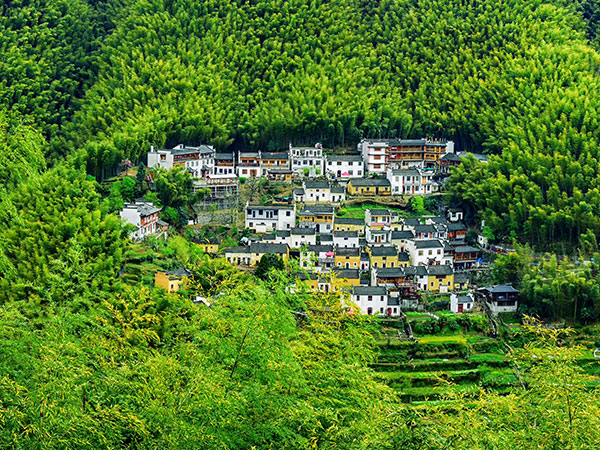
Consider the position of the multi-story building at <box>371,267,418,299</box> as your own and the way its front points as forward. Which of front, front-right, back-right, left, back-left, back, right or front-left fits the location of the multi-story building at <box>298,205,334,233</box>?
back-right

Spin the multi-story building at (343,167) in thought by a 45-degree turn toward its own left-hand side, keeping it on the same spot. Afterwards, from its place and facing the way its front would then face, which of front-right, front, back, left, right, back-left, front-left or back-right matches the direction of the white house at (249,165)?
back-right

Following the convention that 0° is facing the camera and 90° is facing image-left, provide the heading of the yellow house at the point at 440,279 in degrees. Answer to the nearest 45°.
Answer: approximately 0°

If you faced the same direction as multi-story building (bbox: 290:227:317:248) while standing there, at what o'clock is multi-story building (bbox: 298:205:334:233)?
multi-story building (bbox: 298:205:334:233) is roughly at 7 o'clock from multi-story building (bbox: 290:227:317:248).

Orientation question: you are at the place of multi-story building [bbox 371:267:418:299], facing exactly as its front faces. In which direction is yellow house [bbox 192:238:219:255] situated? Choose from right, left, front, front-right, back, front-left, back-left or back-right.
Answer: right

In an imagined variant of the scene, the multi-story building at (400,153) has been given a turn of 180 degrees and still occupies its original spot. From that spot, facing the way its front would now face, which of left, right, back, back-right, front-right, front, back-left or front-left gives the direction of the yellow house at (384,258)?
back

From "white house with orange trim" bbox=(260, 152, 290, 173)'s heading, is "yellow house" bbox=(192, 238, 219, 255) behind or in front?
in front

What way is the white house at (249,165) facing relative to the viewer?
toward the camera

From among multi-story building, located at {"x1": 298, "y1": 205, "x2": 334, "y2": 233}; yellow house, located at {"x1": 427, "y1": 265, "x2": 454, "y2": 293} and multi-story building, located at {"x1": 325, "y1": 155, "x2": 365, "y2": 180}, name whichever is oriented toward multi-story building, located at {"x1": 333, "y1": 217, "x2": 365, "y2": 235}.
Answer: multi-story building, located at {"x1": 325, "y1": 155, "x2": 365, "y2": 180}

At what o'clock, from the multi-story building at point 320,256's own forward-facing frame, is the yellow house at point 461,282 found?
The yellow house is roughly at 9 o'clock from the multi-story building.

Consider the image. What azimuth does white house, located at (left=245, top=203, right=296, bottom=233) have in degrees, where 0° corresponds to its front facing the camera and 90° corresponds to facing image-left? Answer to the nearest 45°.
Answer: approximately 0°

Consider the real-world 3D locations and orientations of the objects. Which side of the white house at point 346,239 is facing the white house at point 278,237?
right

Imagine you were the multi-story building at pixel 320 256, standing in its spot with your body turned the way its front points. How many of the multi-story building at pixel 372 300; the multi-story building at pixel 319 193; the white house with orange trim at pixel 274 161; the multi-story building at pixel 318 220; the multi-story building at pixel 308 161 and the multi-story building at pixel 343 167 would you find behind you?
5

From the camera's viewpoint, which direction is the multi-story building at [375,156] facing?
toward the camera

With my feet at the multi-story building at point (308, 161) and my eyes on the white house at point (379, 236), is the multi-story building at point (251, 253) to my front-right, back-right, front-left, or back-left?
front-right

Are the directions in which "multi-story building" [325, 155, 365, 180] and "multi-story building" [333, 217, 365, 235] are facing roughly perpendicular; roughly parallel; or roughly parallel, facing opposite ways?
roughly parallel

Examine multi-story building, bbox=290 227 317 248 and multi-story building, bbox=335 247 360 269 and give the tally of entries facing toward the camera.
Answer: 2

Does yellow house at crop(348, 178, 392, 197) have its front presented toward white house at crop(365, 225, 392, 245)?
yes

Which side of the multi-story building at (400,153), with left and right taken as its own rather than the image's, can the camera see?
front

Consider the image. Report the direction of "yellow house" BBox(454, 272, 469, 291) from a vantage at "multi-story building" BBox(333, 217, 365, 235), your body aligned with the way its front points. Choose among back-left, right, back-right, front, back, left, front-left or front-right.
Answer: front-left

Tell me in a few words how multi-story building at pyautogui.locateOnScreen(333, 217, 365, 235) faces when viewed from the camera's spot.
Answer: facing the viewer
